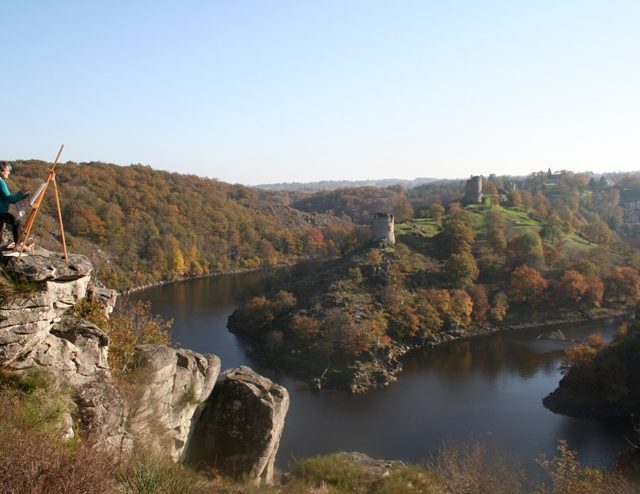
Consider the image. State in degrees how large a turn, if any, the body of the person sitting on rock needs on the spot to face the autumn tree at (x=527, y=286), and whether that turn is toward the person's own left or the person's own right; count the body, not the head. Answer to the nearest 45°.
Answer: approximately 45° to the person's own left

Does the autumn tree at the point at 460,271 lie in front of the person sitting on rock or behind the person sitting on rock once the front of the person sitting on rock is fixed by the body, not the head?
in front

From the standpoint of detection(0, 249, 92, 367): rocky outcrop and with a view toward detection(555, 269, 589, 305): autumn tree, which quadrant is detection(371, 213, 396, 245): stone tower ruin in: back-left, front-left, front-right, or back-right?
front-left

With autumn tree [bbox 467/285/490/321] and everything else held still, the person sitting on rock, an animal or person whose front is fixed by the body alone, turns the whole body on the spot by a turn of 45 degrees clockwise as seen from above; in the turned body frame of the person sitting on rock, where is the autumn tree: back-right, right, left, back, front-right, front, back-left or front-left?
left

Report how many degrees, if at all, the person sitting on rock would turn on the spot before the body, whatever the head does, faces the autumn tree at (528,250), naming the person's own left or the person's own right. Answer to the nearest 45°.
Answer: approximately 45° to the person's own left

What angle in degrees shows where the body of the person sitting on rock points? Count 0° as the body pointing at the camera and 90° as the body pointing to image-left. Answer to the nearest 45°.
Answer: approximately 270°

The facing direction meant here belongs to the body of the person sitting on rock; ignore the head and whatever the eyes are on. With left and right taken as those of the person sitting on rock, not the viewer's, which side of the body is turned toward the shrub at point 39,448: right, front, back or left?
right
